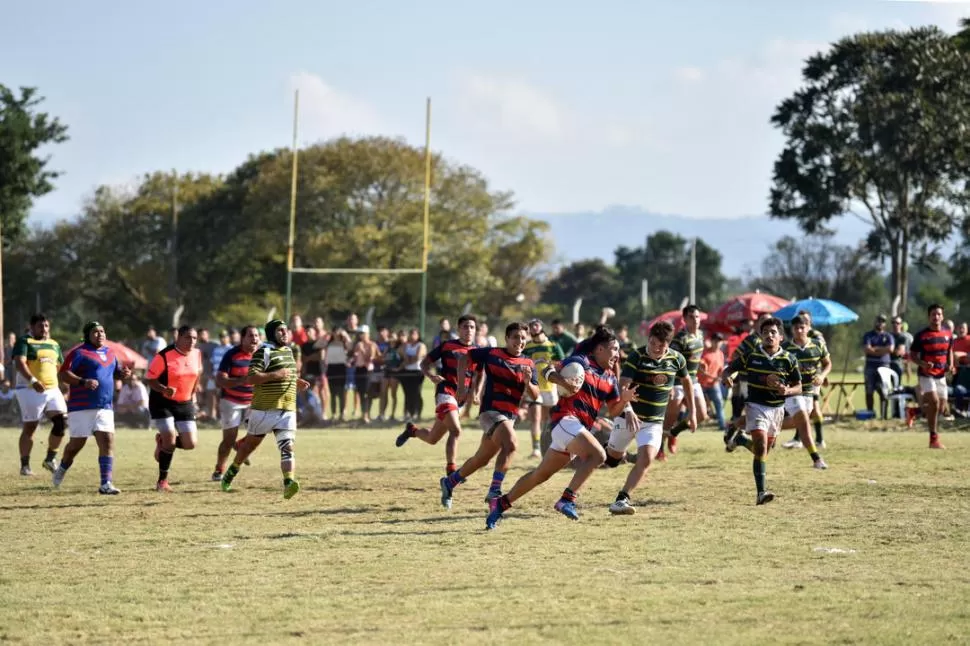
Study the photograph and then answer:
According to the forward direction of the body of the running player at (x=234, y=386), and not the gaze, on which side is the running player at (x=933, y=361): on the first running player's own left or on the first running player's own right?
on the first running player's own left

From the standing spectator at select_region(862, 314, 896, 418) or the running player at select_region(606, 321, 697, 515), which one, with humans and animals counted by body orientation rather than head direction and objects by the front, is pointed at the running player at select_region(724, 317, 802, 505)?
the standing spectator

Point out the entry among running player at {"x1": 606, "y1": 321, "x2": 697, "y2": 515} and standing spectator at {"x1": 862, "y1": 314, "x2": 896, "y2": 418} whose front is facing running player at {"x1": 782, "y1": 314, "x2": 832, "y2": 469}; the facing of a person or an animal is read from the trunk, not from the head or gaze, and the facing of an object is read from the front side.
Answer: the standing spectator

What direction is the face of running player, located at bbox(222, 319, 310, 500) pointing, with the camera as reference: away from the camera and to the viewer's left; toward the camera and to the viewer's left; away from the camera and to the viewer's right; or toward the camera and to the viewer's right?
toward the camera and to the viewer's right

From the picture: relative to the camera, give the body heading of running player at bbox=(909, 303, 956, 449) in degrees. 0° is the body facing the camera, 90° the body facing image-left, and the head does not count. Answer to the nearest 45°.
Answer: approximately 0°

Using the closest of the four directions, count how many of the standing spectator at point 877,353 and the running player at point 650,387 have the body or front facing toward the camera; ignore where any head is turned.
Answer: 2

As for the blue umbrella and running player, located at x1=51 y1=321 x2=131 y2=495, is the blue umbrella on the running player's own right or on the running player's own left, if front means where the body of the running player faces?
on the running player's own left

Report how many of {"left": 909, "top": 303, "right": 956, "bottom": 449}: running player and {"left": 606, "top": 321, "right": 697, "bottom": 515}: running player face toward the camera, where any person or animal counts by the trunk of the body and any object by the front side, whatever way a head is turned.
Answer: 2

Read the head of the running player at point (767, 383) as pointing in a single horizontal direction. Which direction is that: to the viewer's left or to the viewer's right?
to the viewer's left
